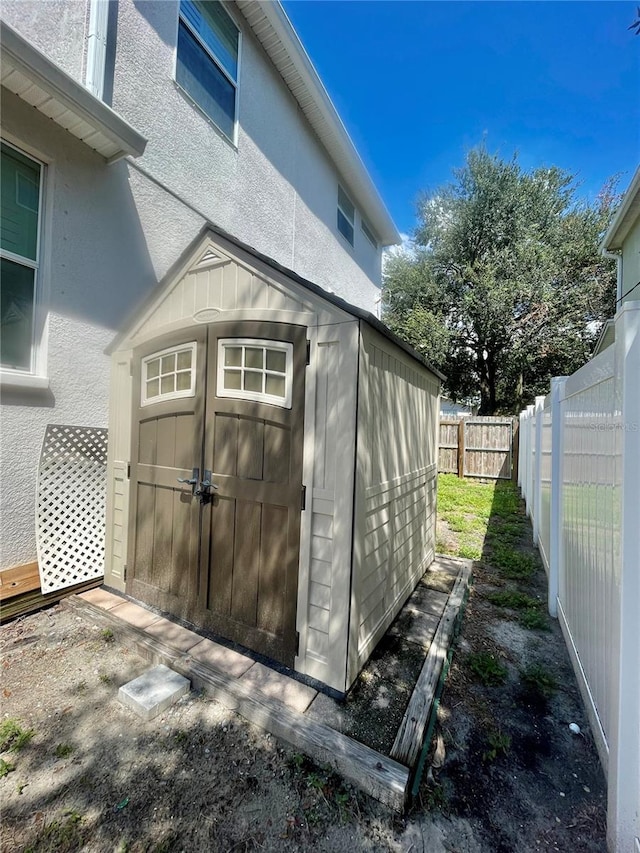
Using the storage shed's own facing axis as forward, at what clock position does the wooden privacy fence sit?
The wooden privacy fence is roughly at 6 o'clock from the storage shed.

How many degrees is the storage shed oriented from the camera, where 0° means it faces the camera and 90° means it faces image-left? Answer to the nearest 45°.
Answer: approximately 45°

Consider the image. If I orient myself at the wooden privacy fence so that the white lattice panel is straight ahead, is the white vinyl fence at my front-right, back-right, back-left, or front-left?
front-left

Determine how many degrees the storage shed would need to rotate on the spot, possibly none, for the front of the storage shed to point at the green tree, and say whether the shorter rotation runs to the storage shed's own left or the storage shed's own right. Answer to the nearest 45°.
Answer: approximately 180°

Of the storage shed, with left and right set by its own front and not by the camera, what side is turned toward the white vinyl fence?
left

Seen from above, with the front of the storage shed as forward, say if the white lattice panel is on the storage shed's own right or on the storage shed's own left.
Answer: on the storage shed's own right

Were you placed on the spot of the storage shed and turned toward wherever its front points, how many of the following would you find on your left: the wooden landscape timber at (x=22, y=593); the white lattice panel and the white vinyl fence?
1

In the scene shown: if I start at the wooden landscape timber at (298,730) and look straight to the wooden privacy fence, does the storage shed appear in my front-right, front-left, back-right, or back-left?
front-left

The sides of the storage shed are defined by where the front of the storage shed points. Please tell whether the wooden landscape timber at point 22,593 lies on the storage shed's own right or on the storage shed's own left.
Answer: on the storage shed's own right
